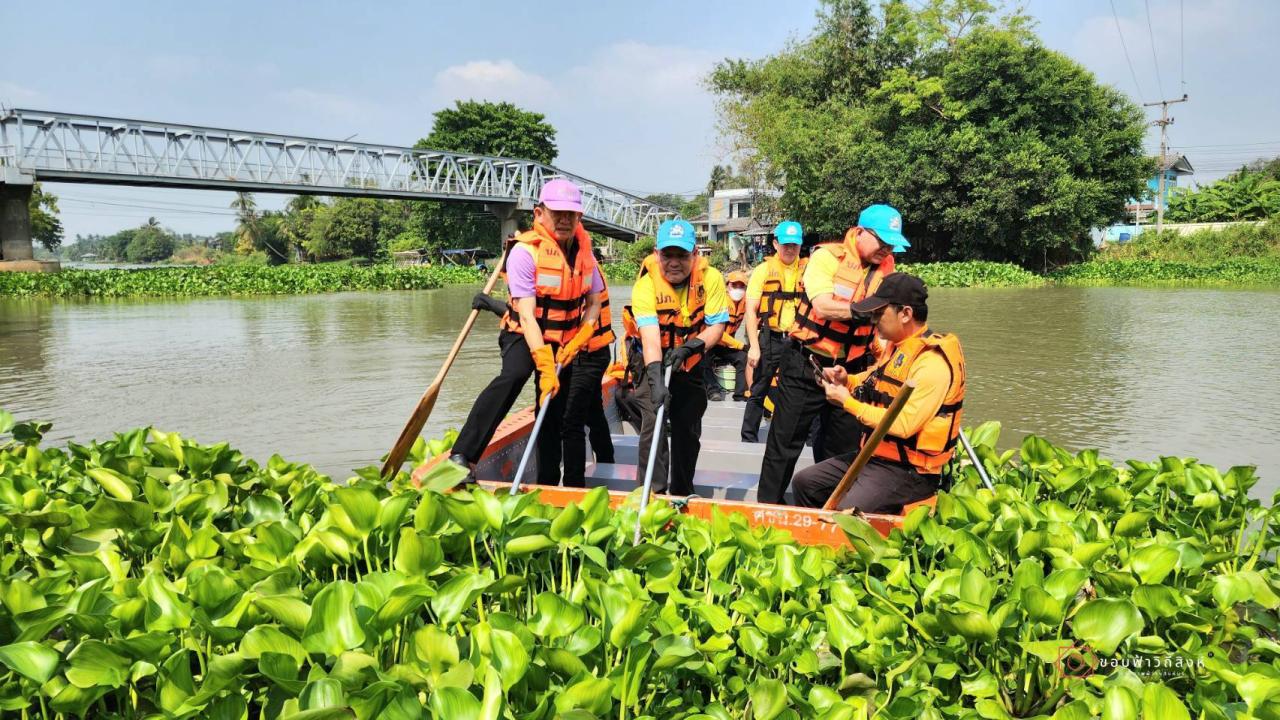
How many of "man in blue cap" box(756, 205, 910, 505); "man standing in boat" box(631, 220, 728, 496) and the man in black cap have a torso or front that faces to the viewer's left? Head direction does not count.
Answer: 1

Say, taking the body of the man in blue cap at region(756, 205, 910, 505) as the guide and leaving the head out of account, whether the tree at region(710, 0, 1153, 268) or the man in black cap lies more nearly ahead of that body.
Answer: the man in black cap

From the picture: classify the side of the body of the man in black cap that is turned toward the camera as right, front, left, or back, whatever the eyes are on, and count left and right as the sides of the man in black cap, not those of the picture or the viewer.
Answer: left

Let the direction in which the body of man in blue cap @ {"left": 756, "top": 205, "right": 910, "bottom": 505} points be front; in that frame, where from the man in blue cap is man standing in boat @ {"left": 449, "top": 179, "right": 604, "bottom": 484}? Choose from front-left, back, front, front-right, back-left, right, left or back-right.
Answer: back-right

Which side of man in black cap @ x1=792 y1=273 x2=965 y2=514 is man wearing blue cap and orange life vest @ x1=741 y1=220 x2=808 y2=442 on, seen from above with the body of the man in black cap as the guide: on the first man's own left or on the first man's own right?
on the first man's own right

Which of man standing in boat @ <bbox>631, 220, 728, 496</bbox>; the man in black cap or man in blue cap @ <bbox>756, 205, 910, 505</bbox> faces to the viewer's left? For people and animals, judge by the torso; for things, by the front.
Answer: the man in black cap

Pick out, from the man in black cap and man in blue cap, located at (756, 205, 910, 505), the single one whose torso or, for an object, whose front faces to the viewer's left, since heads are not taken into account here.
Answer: the man in black cap

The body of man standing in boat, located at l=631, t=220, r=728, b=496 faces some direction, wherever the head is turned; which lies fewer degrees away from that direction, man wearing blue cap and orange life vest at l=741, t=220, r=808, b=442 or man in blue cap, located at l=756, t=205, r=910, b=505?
the man in blue cap

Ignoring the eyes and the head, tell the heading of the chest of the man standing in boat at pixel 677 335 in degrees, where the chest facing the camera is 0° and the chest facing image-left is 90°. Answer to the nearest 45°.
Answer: approximately 0°

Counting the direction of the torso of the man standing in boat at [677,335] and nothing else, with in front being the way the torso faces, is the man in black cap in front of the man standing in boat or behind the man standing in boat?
in front

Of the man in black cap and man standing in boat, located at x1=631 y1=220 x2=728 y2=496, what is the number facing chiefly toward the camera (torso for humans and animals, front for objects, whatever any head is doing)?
1

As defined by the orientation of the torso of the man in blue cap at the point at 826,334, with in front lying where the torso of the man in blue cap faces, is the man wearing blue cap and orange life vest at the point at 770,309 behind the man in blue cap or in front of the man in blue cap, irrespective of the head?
behind

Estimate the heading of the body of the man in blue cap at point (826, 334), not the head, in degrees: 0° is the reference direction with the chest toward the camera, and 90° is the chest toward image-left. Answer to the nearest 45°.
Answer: approximately 315°
